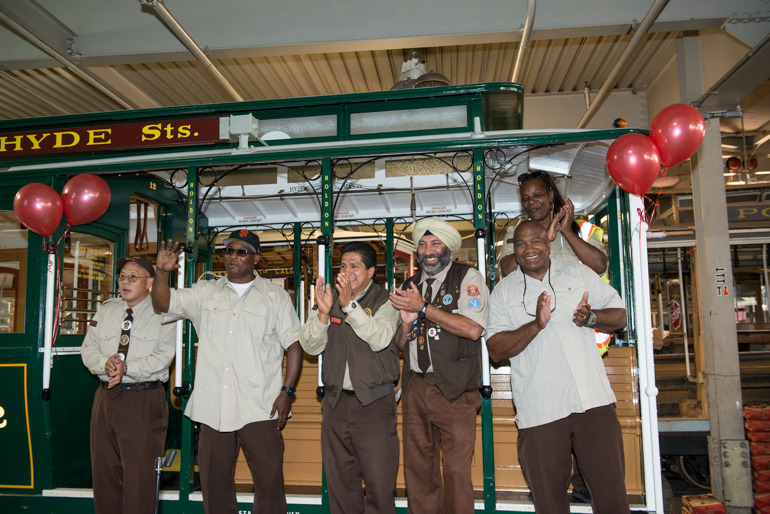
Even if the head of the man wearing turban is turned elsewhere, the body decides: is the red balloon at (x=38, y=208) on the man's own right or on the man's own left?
on the man's own right

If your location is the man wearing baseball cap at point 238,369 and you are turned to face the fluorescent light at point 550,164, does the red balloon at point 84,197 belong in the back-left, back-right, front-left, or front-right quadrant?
back-left

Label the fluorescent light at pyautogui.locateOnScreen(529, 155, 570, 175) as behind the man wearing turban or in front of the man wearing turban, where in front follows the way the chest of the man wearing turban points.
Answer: behind

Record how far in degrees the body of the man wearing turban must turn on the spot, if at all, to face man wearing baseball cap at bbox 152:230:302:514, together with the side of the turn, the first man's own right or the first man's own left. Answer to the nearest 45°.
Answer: approximately 45° to the first man's own right

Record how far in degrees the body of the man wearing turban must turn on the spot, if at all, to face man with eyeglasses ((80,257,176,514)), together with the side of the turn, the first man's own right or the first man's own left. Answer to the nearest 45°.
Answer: approximately 45° to the first man's own right

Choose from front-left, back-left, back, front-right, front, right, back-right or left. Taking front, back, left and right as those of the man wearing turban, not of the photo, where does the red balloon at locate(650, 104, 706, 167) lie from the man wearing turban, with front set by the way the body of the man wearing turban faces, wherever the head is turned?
back-left

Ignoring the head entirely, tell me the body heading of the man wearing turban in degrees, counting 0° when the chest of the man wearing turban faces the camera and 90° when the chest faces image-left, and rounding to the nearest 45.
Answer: approximately 45°

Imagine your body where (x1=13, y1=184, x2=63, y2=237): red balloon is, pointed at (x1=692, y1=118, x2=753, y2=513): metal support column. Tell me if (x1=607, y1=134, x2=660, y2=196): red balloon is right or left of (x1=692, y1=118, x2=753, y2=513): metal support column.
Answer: right
